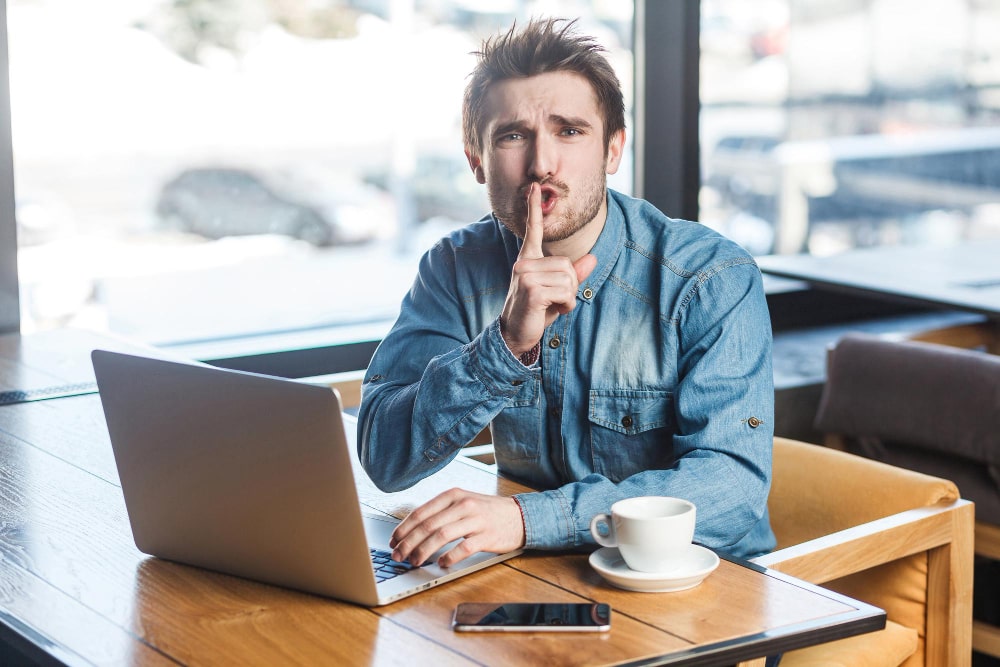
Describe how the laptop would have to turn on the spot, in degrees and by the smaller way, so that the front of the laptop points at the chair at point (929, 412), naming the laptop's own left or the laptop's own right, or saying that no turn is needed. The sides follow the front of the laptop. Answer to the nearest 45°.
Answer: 0° — it already faces it

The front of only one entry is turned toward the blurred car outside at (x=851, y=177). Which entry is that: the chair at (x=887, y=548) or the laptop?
the laptop

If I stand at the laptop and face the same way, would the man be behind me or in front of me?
in front

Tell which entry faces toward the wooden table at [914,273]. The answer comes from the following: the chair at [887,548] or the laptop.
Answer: the laptop

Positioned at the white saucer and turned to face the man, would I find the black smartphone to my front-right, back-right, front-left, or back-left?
back-left

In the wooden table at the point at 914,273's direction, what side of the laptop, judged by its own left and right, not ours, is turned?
front

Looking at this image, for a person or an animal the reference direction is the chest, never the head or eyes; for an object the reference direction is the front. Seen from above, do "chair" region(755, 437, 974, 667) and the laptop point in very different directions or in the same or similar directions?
very different directions

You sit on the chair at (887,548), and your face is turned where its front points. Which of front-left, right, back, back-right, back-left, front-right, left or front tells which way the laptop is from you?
front

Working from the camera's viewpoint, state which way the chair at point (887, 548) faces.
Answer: facing the viewer and to the left of the viewer

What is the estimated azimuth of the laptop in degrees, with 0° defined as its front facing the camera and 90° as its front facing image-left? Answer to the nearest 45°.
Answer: approximately 225°

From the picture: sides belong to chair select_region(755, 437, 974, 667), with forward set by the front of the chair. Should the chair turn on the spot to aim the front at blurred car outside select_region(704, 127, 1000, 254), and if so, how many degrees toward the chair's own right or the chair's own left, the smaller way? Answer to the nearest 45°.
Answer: approximately 135° to the chair's own right

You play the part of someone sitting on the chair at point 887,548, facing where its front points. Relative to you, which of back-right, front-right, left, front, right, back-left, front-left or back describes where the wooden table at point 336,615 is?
front

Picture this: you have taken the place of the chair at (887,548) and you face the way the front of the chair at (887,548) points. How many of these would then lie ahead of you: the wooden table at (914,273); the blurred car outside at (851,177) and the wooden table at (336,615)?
1

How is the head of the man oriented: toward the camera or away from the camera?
toward the camera
